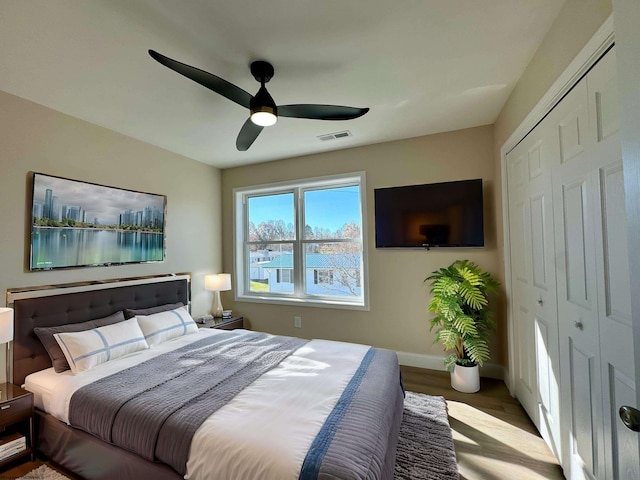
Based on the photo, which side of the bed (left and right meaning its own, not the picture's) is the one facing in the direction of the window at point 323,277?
left

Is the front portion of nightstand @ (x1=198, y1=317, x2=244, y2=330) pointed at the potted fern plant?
yes

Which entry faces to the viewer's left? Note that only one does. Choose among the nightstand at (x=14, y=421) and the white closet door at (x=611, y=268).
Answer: the white closet door

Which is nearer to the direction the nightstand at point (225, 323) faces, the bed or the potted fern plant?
the potted fern plant

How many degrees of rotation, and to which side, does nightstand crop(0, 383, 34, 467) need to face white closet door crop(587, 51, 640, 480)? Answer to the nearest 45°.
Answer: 0° — it already faces it

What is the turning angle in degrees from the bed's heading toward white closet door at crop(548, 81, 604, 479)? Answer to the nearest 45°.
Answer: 0° — it already faces it

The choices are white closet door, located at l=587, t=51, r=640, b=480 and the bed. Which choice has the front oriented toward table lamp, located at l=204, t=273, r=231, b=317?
the white closet door

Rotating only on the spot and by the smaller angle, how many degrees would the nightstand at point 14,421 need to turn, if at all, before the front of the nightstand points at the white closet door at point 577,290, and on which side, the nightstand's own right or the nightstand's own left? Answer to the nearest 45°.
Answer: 0° — it already faces it

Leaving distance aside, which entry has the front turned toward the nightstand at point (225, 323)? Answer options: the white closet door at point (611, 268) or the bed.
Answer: the white closet door

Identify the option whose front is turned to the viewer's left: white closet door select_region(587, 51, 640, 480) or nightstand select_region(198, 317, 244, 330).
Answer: the white closet door

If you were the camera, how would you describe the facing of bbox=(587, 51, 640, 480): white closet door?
facing to the left of the viewer

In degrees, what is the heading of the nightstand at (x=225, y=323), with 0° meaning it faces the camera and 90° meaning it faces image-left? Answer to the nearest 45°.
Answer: approximately 315°
